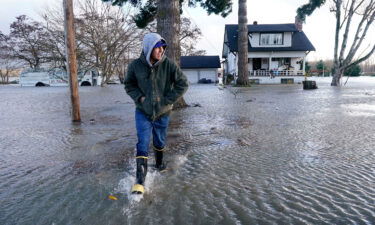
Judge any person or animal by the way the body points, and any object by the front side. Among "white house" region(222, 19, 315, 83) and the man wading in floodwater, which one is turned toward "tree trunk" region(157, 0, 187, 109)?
the white house

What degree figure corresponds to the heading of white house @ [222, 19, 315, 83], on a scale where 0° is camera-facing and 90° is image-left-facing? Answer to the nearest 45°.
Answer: approximately 0°

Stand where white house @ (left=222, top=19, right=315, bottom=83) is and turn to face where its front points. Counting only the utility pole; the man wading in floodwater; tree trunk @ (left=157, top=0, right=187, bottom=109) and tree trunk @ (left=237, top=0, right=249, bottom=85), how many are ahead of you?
4

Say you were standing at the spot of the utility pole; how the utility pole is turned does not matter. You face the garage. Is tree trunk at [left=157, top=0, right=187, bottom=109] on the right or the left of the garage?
right

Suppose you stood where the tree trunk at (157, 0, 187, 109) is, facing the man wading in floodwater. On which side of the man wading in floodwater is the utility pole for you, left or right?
right

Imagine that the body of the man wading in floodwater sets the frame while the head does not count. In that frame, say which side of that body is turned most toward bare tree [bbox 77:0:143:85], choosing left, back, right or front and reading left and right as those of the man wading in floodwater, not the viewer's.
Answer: back

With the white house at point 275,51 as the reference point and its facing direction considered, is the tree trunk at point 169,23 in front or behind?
in front

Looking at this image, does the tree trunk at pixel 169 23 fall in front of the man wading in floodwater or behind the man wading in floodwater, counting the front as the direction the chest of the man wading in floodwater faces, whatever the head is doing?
behind

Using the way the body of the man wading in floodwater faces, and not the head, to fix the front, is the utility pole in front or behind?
behind

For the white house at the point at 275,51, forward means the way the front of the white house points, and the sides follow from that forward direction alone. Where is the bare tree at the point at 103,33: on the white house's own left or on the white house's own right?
on the white house's own right

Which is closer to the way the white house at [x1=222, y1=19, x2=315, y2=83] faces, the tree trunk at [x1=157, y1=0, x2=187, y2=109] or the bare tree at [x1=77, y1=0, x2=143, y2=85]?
the tree trunk

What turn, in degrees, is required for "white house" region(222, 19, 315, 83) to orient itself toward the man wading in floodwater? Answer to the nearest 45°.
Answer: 0° — it already faces them

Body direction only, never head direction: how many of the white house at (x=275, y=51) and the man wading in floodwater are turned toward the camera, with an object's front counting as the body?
2
